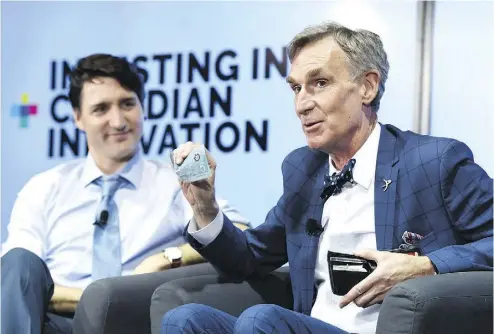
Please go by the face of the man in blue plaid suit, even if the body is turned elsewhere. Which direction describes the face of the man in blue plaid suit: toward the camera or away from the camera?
toward the camera

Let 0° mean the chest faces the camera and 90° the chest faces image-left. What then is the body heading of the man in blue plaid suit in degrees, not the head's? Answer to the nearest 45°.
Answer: approximately 45°
